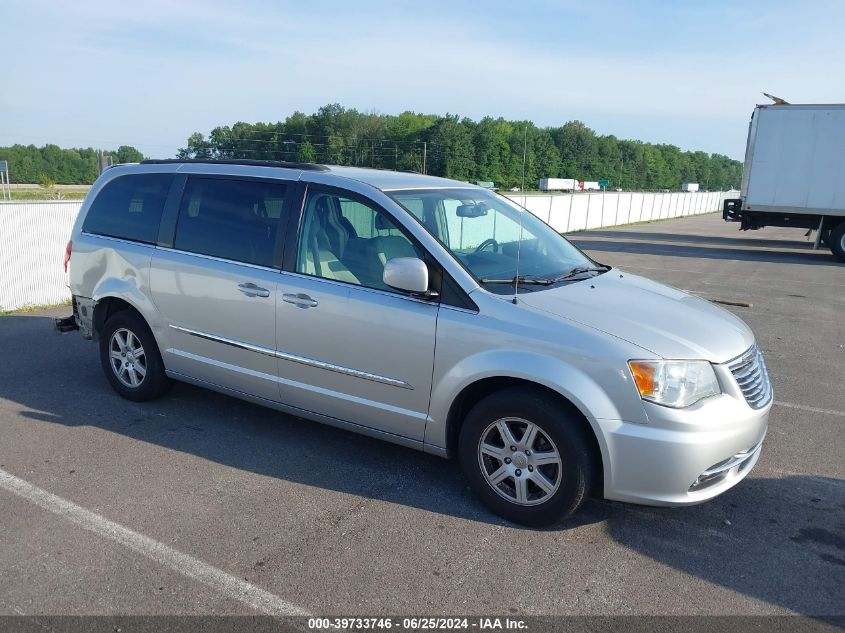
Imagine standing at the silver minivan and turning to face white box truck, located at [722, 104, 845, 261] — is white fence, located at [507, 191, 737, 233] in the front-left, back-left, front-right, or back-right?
front-left

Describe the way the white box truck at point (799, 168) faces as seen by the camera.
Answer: facing to the right of the viewer

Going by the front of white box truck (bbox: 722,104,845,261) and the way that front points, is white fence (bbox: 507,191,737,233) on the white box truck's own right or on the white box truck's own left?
on the white box truck's own left

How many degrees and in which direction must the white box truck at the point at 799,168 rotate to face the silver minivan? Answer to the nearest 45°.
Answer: approximately 90° to its right

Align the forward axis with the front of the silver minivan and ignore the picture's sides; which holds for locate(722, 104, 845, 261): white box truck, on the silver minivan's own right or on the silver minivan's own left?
on the silver minivan's own left

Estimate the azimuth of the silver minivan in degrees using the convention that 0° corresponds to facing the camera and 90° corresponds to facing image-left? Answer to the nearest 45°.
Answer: approximately 315°

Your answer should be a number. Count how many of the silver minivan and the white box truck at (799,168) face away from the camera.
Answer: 0

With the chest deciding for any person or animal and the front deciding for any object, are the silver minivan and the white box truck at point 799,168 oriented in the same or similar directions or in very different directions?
same or similar directions
